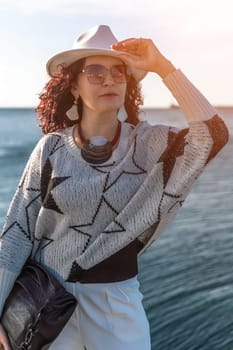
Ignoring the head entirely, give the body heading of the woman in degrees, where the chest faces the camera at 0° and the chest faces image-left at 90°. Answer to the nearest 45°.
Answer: approximately 0°
